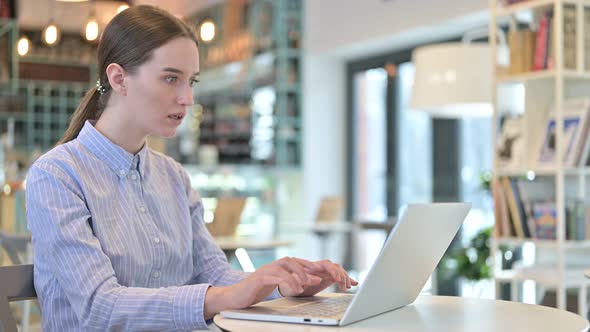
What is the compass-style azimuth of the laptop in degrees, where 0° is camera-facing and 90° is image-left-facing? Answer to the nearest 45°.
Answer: approximately 135°

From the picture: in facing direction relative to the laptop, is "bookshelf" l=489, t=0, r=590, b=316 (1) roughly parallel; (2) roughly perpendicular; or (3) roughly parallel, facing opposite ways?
roughly perpendicular

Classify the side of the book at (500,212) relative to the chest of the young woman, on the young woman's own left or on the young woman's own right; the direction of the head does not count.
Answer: on the young woman's own left

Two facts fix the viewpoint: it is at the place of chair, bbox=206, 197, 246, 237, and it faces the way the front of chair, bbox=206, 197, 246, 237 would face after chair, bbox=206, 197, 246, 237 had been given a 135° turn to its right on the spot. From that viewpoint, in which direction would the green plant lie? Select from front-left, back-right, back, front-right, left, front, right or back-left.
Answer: right

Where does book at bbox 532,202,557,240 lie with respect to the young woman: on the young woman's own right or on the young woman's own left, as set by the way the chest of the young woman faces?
on the young woman's own left

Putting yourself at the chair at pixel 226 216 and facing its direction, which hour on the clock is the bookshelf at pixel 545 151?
The bookshelf is roughly at 9 o'clock from the chair.

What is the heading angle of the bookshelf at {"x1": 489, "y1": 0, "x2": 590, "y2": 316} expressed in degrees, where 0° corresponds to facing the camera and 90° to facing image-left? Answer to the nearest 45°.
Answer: approximately 45°

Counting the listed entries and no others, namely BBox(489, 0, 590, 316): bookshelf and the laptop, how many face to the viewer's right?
0

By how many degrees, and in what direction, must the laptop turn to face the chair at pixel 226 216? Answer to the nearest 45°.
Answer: approximately 45° to its right
